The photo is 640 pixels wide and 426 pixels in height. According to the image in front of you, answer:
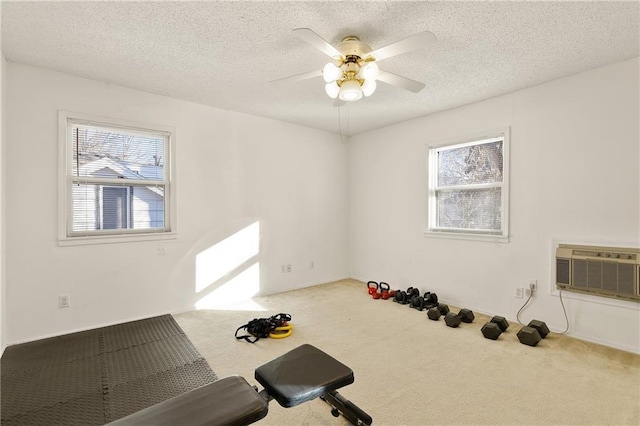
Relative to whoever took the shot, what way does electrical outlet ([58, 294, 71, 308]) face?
facing the viewer

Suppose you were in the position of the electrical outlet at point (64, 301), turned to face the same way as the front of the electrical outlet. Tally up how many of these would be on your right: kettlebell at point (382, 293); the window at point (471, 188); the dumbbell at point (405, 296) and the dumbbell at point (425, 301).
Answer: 0

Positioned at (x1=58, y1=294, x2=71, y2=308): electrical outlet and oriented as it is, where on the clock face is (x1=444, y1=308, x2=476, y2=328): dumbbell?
The dumbbell is roughly at 10 o'clock from the electrical outlet.

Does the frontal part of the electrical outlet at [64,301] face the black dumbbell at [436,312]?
no

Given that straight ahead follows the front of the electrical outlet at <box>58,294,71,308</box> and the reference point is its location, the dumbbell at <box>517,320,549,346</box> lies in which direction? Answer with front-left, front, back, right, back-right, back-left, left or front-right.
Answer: front-left

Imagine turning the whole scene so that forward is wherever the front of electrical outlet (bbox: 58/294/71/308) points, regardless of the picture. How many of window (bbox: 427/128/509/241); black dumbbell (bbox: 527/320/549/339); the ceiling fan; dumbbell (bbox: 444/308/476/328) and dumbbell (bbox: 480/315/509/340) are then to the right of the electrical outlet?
0

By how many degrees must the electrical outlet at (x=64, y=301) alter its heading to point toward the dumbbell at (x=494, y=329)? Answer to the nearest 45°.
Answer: approximately 45° to its left

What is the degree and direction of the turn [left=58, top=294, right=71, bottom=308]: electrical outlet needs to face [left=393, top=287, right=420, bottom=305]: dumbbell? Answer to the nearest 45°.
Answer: approximately 45° to its left

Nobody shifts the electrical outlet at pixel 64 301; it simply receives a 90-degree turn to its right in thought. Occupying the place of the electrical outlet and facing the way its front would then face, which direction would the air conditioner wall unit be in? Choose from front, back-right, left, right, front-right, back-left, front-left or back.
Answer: back-left

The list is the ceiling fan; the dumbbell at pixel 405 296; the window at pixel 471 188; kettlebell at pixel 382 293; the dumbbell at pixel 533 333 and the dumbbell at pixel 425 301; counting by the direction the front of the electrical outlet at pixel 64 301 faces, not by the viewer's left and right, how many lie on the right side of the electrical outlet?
0

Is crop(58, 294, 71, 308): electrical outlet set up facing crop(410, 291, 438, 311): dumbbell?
no

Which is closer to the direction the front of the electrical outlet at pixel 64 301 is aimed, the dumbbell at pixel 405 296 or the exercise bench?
the exercise bench

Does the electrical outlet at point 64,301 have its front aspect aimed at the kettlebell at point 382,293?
no

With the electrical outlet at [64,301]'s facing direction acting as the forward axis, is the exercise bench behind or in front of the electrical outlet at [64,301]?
in front

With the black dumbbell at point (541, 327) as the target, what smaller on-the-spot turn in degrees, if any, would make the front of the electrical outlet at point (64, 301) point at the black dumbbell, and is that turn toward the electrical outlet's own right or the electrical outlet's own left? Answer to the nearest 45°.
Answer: approximately 45° to the electrical outlet's own left
